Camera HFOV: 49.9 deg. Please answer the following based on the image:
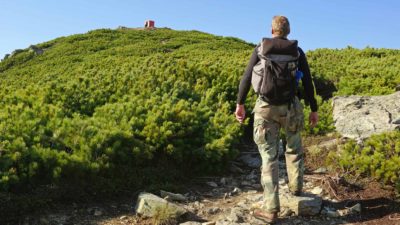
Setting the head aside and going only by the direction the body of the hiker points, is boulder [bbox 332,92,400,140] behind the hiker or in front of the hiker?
in front

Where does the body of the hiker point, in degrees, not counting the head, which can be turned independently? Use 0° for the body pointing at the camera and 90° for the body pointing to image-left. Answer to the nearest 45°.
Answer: approximately 180°

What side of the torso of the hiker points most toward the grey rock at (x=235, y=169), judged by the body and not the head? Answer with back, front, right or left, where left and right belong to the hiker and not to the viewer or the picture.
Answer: front

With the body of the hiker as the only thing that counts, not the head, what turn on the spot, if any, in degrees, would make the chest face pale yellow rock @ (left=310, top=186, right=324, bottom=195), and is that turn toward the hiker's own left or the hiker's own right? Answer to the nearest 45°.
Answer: approximately 45° to the hiker's own right

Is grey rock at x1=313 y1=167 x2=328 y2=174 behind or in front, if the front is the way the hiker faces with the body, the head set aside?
in front

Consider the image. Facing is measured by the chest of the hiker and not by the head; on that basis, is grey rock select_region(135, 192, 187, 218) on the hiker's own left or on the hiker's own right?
on the hiker's own left

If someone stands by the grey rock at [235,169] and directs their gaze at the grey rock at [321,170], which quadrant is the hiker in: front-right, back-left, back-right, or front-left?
front-right

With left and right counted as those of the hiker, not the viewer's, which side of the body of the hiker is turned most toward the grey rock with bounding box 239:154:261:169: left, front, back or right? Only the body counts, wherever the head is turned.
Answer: front

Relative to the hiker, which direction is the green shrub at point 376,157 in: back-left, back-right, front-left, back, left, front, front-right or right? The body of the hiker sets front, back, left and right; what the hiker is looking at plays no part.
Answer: front-right

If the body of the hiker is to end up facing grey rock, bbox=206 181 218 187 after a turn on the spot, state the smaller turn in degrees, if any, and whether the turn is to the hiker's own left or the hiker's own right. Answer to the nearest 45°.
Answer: approximately 45° to the hiker's own left
